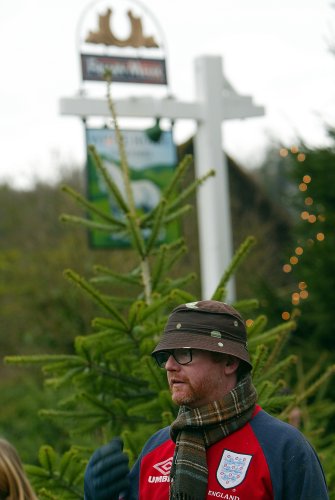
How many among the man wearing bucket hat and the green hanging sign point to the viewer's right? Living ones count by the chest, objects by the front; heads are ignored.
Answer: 0

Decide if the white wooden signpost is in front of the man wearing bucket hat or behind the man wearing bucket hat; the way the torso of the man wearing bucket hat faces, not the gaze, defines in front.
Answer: behind

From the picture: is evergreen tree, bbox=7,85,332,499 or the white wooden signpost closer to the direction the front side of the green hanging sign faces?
the evergreen tree

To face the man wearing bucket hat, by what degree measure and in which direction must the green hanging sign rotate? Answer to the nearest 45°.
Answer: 0° — it already faces them

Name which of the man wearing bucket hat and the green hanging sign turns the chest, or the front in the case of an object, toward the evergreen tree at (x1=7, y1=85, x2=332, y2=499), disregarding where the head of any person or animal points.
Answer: the green hanging sign

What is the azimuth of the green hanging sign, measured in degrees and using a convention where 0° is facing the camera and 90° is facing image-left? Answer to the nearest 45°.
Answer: approximately 0°

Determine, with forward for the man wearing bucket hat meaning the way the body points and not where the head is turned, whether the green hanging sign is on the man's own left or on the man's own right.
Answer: on the man's own right

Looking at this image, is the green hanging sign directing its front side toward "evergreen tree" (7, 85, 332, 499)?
yes

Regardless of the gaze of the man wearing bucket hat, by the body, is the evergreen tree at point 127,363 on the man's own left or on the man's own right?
on the man's own right

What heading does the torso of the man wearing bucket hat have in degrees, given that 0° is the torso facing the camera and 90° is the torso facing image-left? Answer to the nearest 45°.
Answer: approximately 45°
